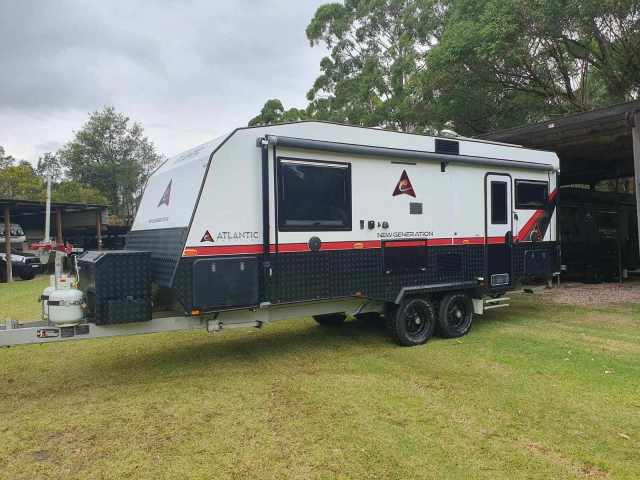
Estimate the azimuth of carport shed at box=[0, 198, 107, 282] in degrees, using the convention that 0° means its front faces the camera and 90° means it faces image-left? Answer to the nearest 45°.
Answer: approximately 0°

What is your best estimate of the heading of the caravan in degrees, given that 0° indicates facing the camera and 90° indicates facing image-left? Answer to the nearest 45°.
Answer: approximately 45°

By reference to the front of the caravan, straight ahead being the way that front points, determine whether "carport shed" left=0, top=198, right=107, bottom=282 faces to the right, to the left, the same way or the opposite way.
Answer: to the left

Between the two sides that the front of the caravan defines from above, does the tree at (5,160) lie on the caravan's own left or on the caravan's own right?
on the caravan's own right

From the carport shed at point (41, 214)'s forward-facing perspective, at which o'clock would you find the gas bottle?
The gas bottle is roughly at 12 o'clock from the carport shed.
